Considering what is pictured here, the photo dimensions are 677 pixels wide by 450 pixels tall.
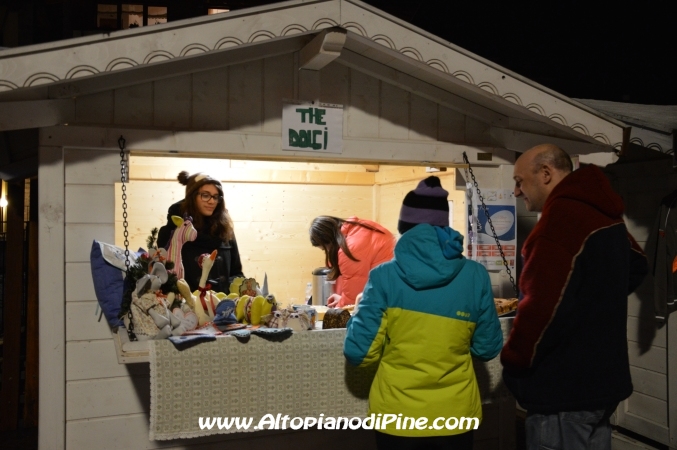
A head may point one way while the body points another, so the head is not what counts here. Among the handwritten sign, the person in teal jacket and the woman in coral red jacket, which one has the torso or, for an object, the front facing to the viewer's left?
the woman in coral red jacket

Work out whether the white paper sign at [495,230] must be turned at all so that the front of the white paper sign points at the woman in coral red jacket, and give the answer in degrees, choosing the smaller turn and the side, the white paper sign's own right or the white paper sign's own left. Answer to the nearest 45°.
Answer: approximately 135° to the white paper sign's own right

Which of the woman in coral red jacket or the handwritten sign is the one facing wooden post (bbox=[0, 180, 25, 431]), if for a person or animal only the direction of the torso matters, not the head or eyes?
the woman in coral red jacket

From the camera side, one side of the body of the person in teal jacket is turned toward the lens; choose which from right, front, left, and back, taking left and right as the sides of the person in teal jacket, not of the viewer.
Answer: back

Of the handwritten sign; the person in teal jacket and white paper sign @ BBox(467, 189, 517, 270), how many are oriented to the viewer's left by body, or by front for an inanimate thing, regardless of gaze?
0

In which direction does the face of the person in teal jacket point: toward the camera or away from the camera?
away from the camera

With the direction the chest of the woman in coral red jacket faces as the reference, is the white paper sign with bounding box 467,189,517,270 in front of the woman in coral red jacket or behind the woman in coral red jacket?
behind

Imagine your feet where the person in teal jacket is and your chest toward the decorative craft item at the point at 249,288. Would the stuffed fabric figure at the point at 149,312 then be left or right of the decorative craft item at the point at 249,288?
left

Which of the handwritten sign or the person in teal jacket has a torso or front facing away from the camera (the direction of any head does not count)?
the person in teal jacket

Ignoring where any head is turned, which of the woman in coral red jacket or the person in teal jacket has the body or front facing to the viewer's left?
the woman in coral red jacket

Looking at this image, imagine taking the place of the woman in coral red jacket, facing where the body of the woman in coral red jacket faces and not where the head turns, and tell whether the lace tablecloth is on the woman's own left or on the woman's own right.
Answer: on the woman's own left

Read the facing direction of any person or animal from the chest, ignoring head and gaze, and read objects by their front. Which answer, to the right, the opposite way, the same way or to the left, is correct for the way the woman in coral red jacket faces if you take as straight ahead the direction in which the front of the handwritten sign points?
to the right

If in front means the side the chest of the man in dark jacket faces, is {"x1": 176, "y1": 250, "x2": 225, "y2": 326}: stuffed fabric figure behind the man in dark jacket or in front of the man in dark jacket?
in front

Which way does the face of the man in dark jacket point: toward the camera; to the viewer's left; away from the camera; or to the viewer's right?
to the viewer's left

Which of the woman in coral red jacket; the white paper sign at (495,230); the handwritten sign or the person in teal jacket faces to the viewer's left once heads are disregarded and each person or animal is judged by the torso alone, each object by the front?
the woman in coral red jacket

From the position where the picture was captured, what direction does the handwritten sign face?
facing the viewer

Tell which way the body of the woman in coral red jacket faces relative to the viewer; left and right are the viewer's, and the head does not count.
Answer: facing to the left of the viewer

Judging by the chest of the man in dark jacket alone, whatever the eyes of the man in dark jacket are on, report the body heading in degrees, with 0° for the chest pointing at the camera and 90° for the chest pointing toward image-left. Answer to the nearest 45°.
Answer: approximately 135°
